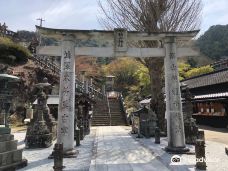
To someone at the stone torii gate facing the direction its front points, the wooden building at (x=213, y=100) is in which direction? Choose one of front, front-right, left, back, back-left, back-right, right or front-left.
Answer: back-left

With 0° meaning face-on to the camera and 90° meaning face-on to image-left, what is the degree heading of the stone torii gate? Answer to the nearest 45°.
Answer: approximately 0°

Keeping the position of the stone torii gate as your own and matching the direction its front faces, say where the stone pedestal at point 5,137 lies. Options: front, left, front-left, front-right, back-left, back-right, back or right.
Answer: front-right

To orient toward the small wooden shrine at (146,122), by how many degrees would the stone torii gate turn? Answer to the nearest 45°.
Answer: approximately 180°

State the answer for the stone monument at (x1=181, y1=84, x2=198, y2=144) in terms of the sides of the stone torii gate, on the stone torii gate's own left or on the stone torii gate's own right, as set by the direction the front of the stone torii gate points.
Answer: on the stone torii gate's own left

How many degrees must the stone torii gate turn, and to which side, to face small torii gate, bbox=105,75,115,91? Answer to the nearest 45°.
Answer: approximately 180°

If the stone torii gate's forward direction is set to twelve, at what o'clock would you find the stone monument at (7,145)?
The stone monument is roughly at 2 o'clock from the stone torii gate.

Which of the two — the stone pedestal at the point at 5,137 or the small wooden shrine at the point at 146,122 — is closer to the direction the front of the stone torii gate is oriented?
the stone pedestal
